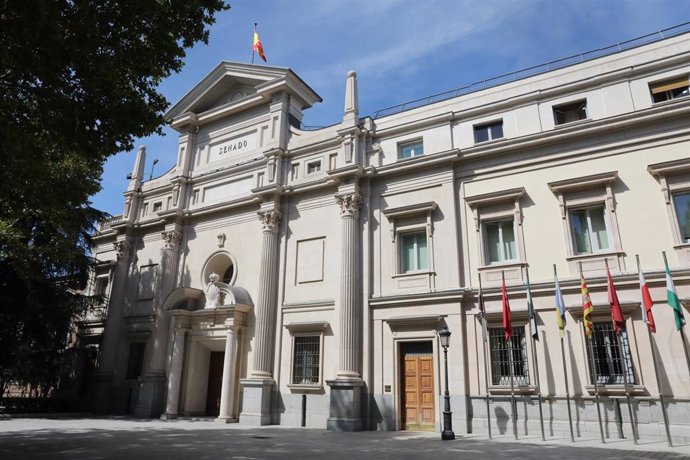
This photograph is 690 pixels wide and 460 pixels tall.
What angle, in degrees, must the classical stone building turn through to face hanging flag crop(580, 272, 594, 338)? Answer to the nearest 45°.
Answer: approximately 90° to its left

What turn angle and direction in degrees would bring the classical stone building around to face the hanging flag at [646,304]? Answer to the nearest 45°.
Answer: approximately 90° to its left

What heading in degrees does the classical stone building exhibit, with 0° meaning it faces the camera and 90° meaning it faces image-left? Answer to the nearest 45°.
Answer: approximately 45°

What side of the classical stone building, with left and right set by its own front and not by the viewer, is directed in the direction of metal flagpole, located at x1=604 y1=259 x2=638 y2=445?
left

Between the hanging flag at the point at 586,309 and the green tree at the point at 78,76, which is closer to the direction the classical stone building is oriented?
the green tree
